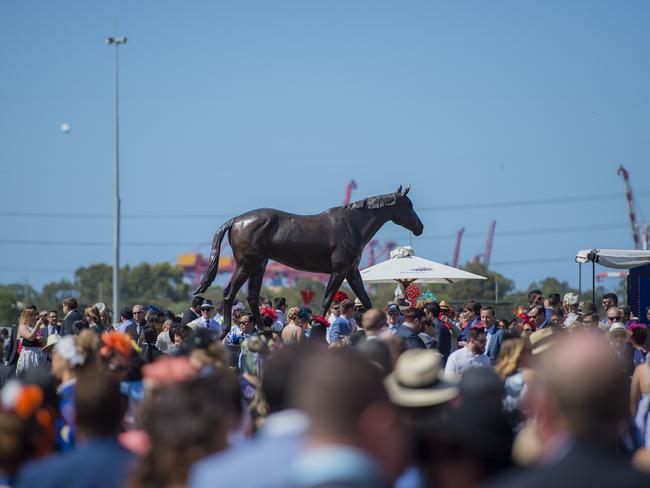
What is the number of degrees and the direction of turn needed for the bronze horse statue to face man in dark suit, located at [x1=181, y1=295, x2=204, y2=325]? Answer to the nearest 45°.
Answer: approximately 180°

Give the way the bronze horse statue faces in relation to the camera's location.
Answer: facing to the right of the viewer

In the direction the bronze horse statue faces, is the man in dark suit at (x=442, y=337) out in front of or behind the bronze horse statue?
in front

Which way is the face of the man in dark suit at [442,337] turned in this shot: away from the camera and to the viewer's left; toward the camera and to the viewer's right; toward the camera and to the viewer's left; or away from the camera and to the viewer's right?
toward the camera and to the viewer's left

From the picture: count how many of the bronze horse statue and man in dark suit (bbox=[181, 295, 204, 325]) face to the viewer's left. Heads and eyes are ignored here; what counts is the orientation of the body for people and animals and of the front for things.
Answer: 0

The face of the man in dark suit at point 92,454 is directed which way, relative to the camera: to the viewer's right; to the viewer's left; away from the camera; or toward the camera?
away from the camera

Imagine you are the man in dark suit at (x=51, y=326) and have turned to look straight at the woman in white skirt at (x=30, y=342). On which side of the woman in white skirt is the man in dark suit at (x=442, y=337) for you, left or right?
left
